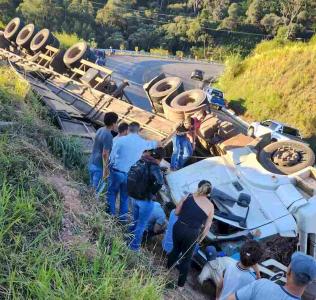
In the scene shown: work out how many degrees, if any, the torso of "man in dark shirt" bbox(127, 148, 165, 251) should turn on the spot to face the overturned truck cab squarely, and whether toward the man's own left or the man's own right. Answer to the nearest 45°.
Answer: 0° — they already face it

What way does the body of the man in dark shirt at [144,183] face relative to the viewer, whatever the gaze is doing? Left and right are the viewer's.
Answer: facing away from the viewer and to the right of the viewer

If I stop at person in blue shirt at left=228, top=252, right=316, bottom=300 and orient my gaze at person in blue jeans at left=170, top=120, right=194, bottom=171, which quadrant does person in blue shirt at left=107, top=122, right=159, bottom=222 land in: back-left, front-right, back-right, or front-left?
front-left

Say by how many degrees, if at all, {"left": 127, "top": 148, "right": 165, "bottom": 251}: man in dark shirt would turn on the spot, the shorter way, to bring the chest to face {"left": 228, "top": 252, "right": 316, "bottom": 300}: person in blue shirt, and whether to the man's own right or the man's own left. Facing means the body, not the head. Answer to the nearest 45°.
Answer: approximately 90° to the man's own right

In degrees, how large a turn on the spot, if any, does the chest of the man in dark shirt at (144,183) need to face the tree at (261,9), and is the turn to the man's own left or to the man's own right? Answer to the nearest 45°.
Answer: approximately 45° to the man's own left

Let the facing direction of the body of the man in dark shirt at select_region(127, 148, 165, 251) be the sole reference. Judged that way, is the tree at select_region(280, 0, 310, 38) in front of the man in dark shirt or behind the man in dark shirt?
in front

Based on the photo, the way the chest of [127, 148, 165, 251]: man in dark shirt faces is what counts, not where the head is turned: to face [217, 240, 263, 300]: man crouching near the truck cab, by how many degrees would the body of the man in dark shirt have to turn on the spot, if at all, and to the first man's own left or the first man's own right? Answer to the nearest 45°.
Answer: approximately 90° to the first man's own right

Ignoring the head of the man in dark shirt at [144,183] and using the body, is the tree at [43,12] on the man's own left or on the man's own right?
on the man's own left

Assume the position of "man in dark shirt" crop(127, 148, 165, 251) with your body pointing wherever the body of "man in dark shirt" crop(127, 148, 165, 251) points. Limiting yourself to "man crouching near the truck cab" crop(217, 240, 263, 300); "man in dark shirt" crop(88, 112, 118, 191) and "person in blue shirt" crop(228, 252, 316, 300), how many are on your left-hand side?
1

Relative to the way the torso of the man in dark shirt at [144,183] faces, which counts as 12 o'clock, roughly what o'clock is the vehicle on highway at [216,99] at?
The vehicle on highway is roughly at 11 o'clock from the man in dark shirt.
